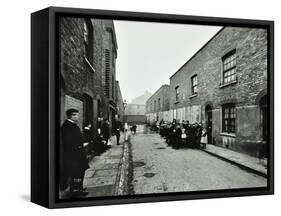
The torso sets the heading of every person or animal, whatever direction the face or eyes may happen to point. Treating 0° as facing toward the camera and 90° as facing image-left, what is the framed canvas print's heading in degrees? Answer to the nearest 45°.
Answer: approximately 315°
